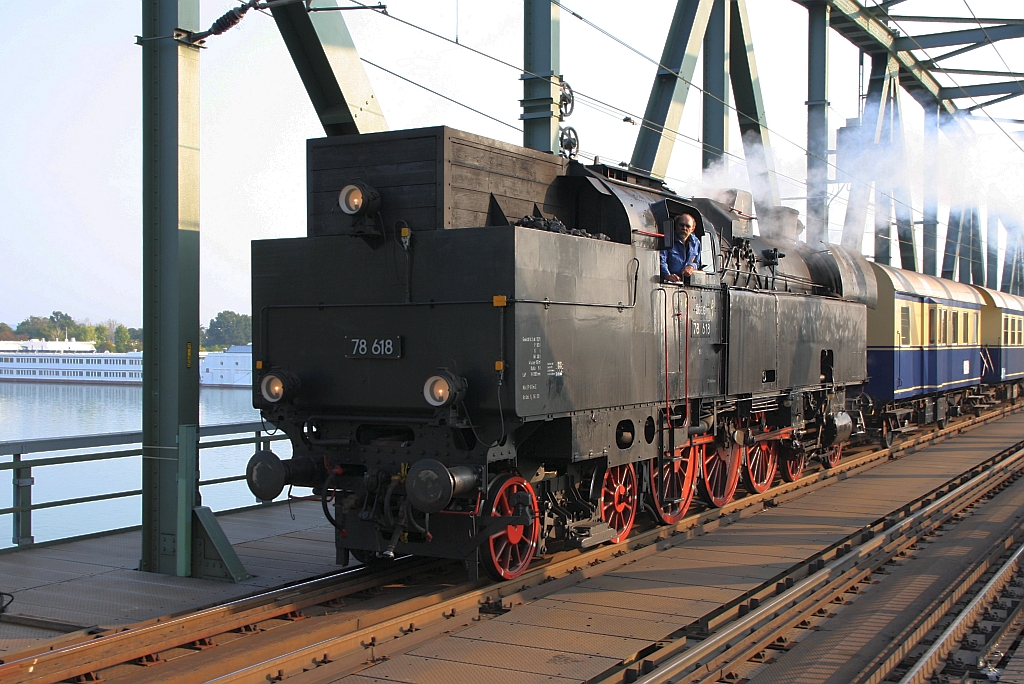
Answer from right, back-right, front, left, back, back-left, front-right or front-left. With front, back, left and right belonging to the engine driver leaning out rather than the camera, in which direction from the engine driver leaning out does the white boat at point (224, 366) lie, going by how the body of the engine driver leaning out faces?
right

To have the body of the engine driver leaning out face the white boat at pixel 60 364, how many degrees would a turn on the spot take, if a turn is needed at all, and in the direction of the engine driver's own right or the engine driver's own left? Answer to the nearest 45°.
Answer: approximately 135° to the engine driver's own right

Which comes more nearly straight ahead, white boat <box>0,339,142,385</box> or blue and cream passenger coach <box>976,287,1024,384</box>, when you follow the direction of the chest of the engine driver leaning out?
the white boat

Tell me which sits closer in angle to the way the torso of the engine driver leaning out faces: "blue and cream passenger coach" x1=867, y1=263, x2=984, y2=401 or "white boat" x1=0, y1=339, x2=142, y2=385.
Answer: the white boat

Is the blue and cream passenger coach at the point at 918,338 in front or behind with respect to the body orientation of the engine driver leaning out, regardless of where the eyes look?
behind

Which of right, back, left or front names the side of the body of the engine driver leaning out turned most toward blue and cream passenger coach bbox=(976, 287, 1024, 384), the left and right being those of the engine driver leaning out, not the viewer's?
back

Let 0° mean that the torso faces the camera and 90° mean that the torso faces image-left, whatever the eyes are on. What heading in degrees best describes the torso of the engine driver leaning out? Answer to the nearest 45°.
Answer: approximately 45°
